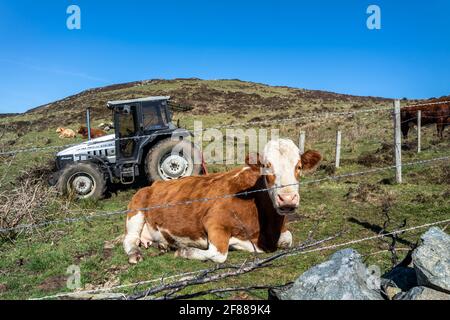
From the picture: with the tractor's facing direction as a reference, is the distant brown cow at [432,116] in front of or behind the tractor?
behind

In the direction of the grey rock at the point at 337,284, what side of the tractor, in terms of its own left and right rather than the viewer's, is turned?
left

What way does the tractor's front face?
to the viewer's left
